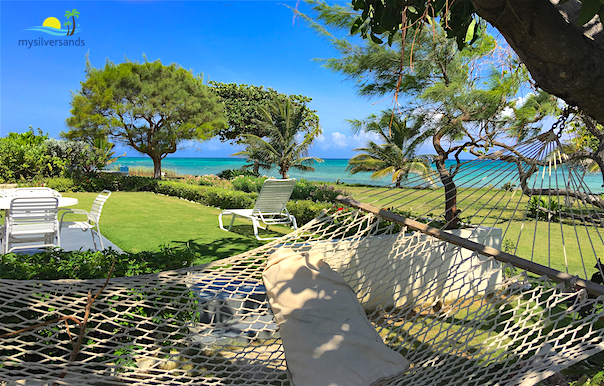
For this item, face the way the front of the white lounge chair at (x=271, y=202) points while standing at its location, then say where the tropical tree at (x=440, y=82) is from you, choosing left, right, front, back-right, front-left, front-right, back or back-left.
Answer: back
